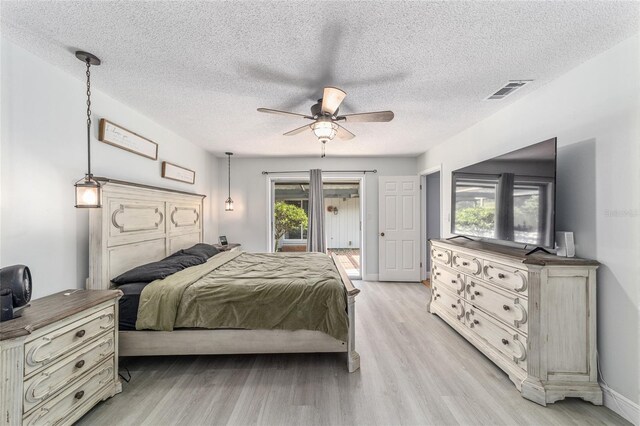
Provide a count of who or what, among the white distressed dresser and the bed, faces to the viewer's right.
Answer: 1

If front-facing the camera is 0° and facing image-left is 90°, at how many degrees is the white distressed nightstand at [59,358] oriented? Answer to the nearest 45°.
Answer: approximately 315°

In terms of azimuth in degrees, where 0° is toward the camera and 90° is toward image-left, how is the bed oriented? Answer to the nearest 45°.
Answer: approximately 270°

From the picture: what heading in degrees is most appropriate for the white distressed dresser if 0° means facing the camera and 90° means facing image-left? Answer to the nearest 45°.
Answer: approximately 45°

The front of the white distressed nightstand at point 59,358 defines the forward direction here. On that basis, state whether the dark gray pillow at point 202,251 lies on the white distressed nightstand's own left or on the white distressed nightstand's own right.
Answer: on the white distressed nightstand's own left

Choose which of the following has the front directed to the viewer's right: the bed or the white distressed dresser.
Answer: the bed

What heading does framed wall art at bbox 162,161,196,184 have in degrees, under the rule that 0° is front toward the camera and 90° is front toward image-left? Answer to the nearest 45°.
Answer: approximately 315°

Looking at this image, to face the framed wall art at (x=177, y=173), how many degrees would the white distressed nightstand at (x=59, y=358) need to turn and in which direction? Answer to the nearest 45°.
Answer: approximately 90° to its left

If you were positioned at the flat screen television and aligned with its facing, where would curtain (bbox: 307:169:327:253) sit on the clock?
The curtain is roughly at 2 o'clock from the flat screen television.

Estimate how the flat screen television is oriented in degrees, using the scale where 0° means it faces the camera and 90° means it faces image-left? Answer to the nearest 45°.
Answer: approximately 45°
